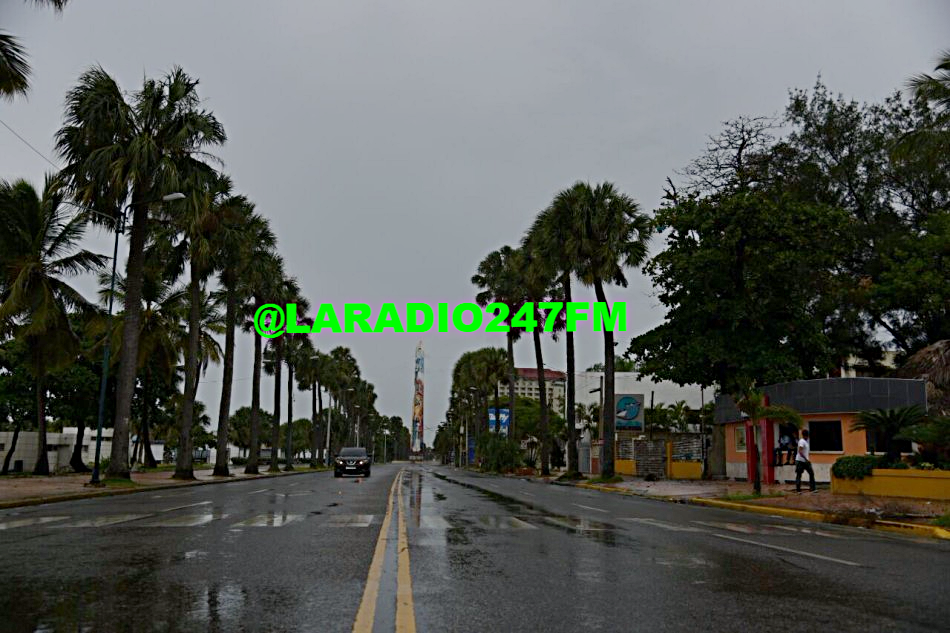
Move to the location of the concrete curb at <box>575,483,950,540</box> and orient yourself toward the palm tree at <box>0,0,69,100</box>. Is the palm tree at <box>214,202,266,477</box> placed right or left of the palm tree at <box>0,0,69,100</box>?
right

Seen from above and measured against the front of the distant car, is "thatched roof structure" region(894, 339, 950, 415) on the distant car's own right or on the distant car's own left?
on the distant car's own left

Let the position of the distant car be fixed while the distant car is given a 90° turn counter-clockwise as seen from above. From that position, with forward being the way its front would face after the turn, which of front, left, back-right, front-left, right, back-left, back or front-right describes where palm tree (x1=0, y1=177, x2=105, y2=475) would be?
back-right

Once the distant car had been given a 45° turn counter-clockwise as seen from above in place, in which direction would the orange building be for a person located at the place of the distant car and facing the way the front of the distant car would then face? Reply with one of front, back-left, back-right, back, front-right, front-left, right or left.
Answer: front

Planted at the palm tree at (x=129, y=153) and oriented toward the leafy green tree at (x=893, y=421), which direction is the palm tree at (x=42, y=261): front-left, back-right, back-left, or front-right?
back-left

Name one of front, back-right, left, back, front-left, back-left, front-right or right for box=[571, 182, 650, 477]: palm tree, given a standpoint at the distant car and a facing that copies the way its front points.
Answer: front-left

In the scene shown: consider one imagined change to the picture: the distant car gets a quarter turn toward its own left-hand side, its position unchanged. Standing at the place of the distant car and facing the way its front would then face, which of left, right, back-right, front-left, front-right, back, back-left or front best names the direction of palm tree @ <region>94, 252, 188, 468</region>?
back

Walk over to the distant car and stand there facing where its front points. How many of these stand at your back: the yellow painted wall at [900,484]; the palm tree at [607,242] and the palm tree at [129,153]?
0

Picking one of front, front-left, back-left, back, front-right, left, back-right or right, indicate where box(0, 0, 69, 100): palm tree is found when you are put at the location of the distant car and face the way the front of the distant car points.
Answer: front

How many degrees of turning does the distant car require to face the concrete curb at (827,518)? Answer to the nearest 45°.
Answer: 0° — it already faces it

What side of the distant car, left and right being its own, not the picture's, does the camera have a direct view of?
front
